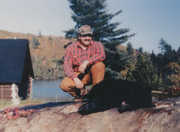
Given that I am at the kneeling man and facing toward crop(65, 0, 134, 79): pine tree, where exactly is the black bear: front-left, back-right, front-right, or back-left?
back-right

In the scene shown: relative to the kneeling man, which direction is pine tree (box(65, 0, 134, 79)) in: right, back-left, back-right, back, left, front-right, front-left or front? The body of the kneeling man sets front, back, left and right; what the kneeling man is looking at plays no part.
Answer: back

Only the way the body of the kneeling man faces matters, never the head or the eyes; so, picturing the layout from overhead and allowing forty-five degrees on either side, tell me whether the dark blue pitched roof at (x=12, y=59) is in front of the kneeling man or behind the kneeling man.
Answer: behind

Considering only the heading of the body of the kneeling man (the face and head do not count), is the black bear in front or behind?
in front

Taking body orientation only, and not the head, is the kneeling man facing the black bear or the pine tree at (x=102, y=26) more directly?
the black bear

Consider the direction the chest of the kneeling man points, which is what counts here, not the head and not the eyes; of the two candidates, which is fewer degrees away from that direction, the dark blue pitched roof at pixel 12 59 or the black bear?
the black bear

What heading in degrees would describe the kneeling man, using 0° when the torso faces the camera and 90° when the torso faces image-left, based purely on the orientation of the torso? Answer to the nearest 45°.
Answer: approximately 0°
